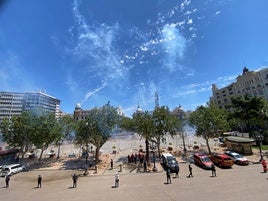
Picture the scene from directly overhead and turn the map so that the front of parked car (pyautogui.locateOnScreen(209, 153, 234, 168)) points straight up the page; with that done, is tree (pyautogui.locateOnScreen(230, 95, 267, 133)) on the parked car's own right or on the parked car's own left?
on the parked car's own left

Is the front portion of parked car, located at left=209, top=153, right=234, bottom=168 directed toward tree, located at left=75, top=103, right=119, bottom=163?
no

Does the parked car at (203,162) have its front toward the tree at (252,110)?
no

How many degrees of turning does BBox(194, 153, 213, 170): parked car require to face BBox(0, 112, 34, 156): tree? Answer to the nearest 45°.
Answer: approximately 135° to its right

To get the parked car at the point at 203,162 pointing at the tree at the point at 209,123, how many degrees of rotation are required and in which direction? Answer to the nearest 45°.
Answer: approximately 135° to its left

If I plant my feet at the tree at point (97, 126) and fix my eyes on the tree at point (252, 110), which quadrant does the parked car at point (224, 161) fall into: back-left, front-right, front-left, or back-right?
front-right

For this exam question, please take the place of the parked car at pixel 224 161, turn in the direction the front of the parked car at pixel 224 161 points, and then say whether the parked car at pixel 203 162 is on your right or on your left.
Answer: on your right

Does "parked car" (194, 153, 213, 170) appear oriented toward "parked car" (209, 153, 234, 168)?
no

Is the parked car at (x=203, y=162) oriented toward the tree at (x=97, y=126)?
no

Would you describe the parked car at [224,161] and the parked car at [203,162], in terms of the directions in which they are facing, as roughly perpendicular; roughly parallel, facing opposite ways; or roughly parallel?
roughly parallel

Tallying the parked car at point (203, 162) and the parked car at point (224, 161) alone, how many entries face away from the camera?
0

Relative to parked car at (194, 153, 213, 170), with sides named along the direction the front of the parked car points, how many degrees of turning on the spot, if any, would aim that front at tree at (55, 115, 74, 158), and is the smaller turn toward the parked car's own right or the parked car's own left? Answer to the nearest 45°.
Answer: approximately 135° to the parked car's own right

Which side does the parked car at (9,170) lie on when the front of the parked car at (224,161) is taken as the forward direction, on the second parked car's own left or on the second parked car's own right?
on the second parked car's own right
